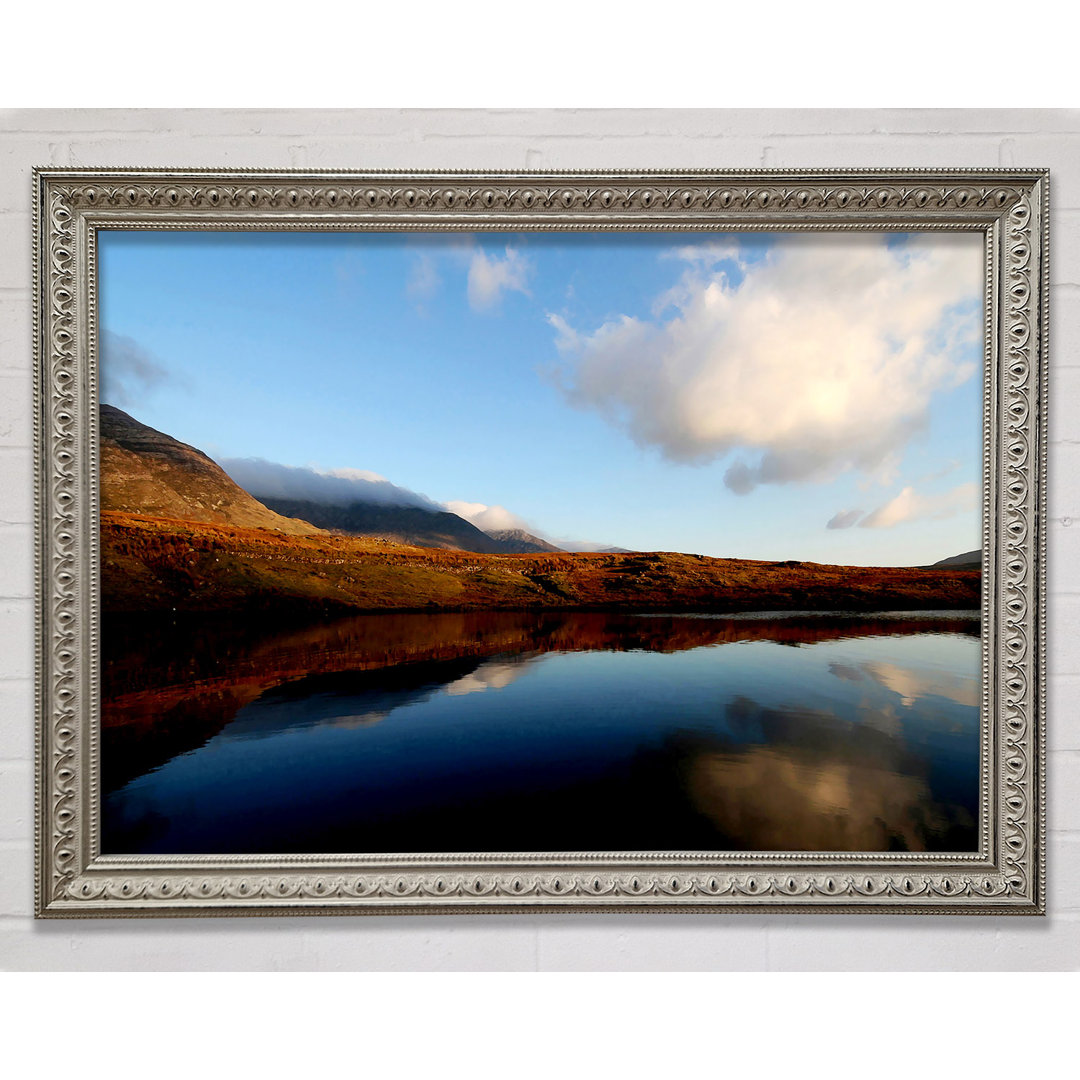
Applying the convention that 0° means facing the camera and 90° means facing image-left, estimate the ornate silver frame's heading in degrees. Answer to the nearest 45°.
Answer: approximately 0°
